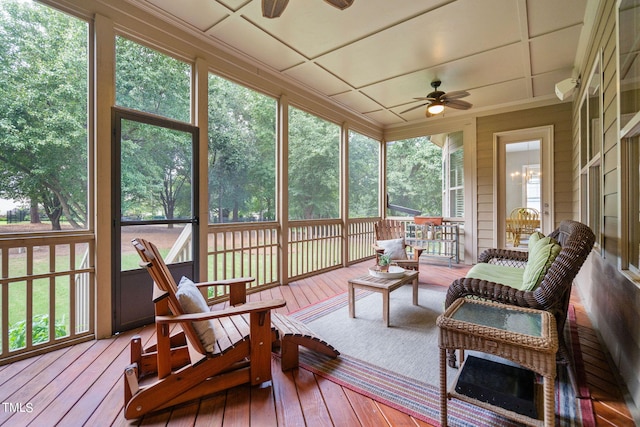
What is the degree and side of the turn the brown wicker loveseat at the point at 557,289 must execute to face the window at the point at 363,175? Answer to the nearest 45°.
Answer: approximately 45° to its right

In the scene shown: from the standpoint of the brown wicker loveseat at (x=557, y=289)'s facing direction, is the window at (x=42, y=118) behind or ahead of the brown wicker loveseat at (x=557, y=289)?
ahead

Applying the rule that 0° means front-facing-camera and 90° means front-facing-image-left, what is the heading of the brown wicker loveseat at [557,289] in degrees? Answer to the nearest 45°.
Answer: approximately 90°

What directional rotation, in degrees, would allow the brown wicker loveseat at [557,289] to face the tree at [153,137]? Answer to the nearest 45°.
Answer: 0° — it already faces it

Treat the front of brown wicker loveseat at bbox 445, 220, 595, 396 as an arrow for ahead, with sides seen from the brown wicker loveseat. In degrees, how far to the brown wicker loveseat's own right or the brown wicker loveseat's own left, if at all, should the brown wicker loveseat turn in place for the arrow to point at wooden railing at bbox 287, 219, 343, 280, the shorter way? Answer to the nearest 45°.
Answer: approximately 45° to the brown wicker loveseat's own right

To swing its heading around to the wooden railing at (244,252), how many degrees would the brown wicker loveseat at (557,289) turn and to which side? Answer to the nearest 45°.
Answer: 0° — it already faces it

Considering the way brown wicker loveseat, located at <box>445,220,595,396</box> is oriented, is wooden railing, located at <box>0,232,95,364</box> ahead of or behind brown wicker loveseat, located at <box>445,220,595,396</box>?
ahead

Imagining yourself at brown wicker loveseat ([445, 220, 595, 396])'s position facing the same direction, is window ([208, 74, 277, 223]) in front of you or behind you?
in front

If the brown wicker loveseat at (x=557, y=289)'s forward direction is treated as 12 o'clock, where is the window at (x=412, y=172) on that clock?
The window is roughly at 2 o'clock from the brown wicker loveseat.
